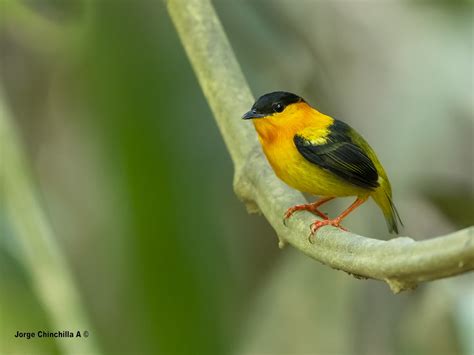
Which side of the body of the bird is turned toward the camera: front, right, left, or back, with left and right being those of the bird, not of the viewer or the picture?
left
